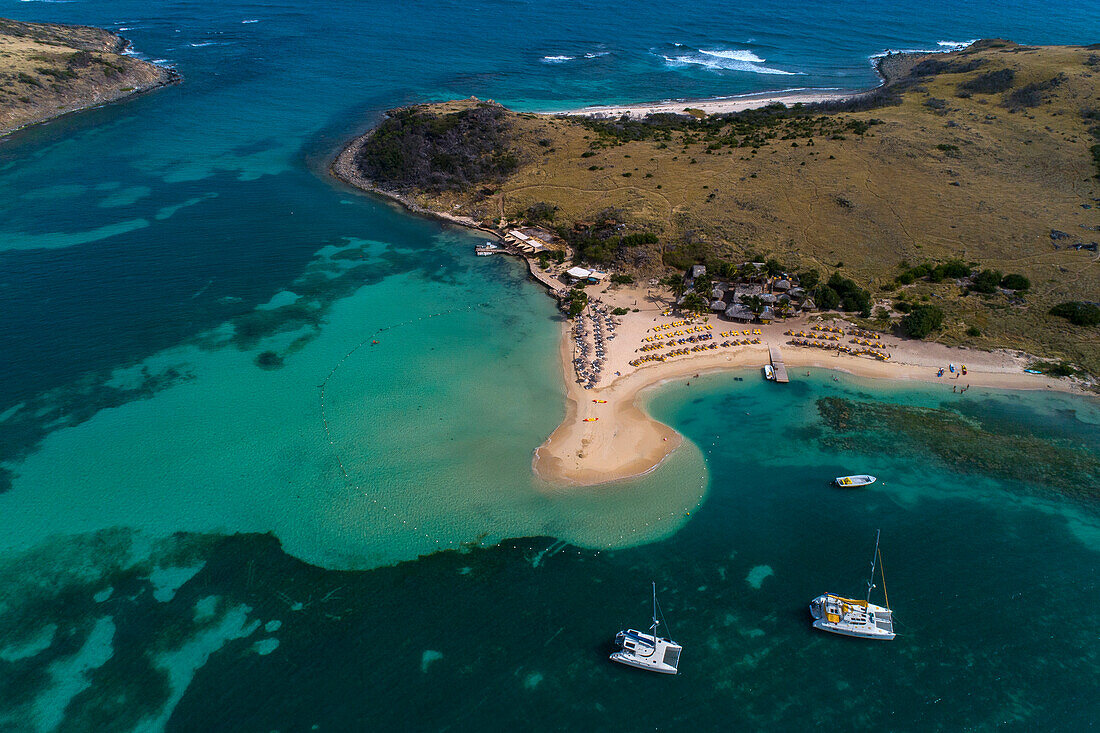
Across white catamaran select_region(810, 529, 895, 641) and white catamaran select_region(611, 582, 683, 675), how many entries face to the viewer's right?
2

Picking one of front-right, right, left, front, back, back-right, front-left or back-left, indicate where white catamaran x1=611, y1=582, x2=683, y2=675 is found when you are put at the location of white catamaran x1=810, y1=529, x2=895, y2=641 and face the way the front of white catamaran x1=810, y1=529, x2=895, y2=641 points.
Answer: back-right

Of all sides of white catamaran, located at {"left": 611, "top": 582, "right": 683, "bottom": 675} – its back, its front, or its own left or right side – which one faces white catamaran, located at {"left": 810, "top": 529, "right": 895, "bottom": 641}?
front

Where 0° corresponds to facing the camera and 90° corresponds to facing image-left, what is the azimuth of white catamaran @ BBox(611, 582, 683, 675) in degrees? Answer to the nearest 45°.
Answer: approximately 270°

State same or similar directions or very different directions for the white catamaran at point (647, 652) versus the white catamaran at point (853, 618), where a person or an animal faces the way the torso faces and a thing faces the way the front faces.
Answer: same or similar directions

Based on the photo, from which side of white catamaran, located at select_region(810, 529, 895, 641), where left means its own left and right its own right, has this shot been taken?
right
